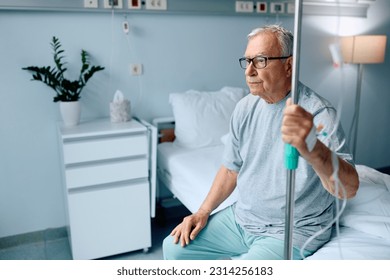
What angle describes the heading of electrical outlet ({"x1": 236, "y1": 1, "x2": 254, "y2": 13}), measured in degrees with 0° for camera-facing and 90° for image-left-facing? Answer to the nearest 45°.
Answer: approximately 0°

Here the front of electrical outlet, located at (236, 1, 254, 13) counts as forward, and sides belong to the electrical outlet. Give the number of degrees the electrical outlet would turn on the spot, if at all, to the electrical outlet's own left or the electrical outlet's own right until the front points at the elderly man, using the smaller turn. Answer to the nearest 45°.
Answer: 0° — it already faces them

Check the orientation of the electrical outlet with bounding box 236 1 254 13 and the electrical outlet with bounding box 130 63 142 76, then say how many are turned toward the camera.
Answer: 2

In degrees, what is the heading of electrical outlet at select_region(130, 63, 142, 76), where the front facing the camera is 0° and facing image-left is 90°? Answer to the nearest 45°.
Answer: approximately 0°

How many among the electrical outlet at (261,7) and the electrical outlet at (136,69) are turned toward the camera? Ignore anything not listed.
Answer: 2
